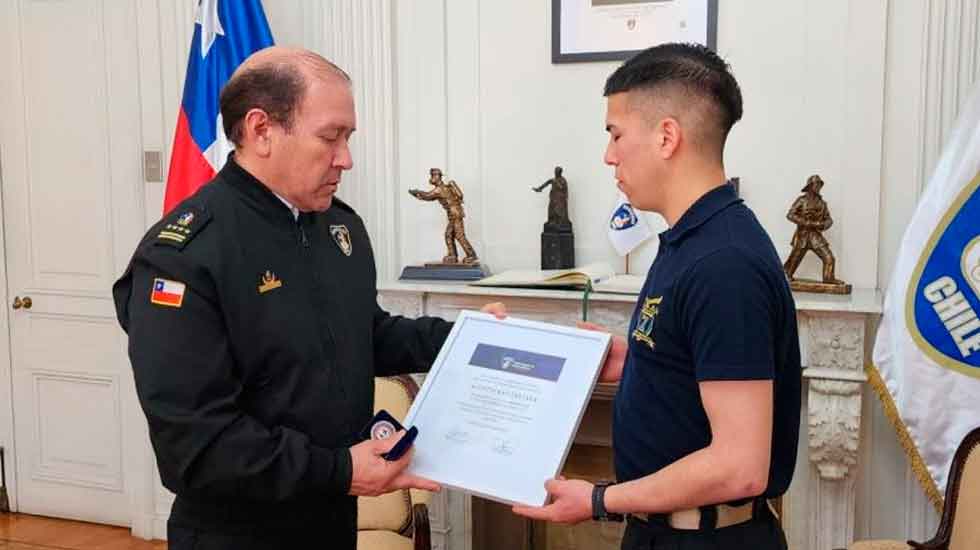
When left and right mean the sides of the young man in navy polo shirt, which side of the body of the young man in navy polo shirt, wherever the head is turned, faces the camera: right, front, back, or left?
left

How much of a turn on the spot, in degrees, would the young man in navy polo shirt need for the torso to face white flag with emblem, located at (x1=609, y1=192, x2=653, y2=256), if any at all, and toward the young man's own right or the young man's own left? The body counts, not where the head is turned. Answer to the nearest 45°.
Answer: approximately 90° to the young man's own right
